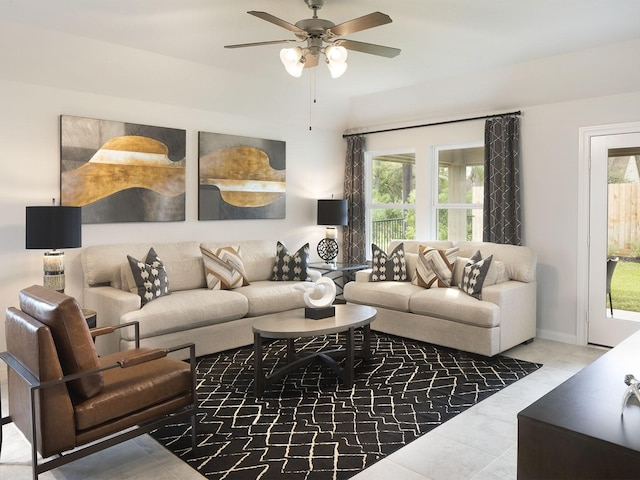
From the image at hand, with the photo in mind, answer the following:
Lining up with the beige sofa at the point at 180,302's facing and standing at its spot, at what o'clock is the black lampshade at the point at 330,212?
The black lampshade is roughly at 9 o'clock from the beige sofa.

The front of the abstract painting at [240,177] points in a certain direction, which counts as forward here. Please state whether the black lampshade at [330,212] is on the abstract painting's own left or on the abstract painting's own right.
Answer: on the abstract painting's own left

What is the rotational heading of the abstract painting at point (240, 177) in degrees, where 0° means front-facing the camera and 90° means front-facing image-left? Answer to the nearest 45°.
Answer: approximately 315°

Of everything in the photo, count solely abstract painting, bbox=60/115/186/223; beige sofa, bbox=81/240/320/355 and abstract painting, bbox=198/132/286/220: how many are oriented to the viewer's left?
0

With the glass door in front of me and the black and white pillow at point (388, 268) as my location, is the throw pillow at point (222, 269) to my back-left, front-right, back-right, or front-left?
back-right

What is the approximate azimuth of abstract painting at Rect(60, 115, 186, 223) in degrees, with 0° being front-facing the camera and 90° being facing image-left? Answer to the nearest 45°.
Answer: approximately 315°

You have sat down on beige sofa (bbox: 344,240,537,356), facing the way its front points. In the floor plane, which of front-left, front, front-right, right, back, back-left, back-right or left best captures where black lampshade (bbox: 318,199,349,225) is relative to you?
right

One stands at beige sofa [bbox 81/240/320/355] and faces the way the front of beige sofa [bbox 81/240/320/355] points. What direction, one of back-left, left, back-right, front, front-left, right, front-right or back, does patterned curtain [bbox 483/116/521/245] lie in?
front-left

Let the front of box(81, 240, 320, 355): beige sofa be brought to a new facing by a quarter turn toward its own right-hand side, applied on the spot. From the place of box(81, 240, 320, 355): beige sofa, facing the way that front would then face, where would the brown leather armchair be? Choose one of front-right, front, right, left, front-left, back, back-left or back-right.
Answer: front-left

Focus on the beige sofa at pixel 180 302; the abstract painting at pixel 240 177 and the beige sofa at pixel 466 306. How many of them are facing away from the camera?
0

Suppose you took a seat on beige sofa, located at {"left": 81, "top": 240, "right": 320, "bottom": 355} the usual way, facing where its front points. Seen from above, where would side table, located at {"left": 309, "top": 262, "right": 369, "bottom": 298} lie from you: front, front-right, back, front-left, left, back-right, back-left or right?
left

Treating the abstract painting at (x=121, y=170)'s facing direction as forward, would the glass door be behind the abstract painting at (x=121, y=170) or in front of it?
in front

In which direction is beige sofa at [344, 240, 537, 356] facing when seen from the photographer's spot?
facing the viewer and to the left of the viewer

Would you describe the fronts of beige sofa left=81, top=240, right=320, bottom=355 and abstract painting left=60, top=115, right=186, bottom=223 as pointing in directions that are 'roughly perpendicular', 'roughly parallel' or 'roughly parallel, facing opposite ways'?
roughly parallel

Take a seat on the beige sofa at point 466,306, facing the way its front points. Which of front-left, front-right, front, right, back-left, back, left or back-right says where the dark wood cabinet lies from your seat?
front-left
